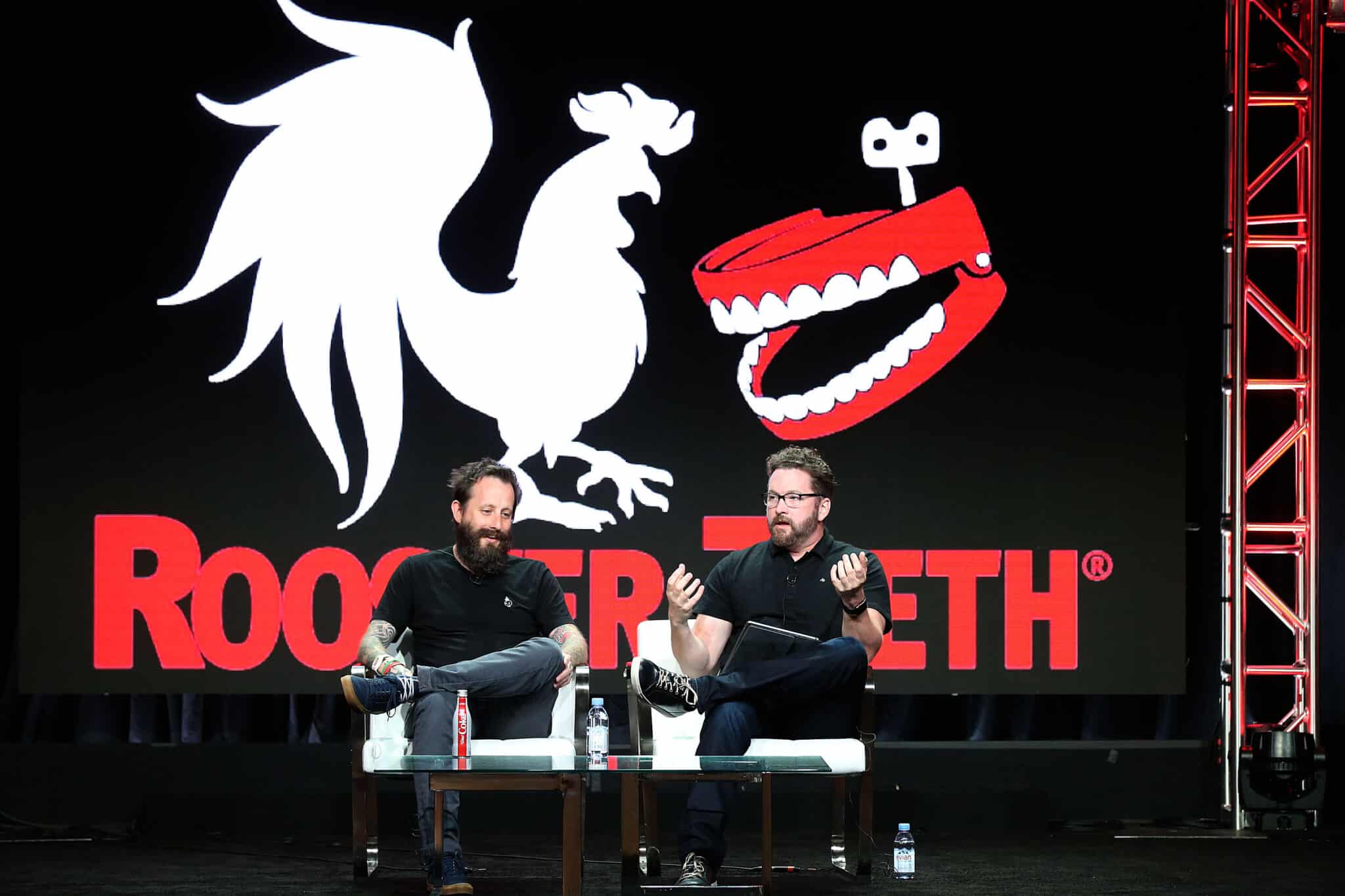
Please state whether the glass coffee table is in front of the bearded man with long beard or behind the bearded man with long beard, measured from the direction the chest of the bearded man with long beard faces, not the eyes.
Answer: in front

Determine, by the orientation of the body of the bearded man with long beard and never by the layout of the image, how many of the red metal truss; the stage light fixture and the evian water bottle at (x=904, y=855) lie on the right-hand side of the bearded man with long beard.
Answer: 0

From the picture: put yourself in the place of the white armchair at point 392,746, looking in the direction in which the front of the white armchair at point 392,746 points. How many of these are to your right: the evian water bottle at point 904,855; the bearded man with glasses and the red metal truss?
0

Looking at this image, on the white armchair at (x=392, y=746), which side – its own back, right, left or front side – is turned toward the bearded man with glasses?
left

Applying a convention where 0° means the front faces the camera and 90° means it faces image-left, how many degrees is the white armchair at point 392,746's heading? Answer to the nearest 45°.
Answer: approximately 0°

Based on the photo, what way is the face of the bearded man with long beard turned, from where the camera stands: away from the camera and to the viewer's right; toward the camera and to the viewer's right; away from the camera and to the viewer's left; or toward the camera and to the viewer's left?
toward the camera and to the viewer's right

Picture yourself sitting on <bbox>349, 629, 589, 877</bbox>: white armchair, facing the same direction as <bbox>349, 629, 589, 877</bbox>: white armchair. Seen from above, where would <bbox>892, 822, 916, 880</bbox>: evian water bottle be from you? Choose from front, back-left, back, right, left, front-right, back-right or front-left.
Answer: left

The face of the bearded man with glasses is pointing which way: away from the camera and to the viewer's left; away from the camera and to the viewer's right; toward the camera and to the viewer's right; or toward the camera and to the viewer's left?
toward the camera and to the viewer's left

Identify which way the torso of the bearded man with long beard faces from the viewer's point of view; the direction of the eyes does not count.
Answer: toward the camera
